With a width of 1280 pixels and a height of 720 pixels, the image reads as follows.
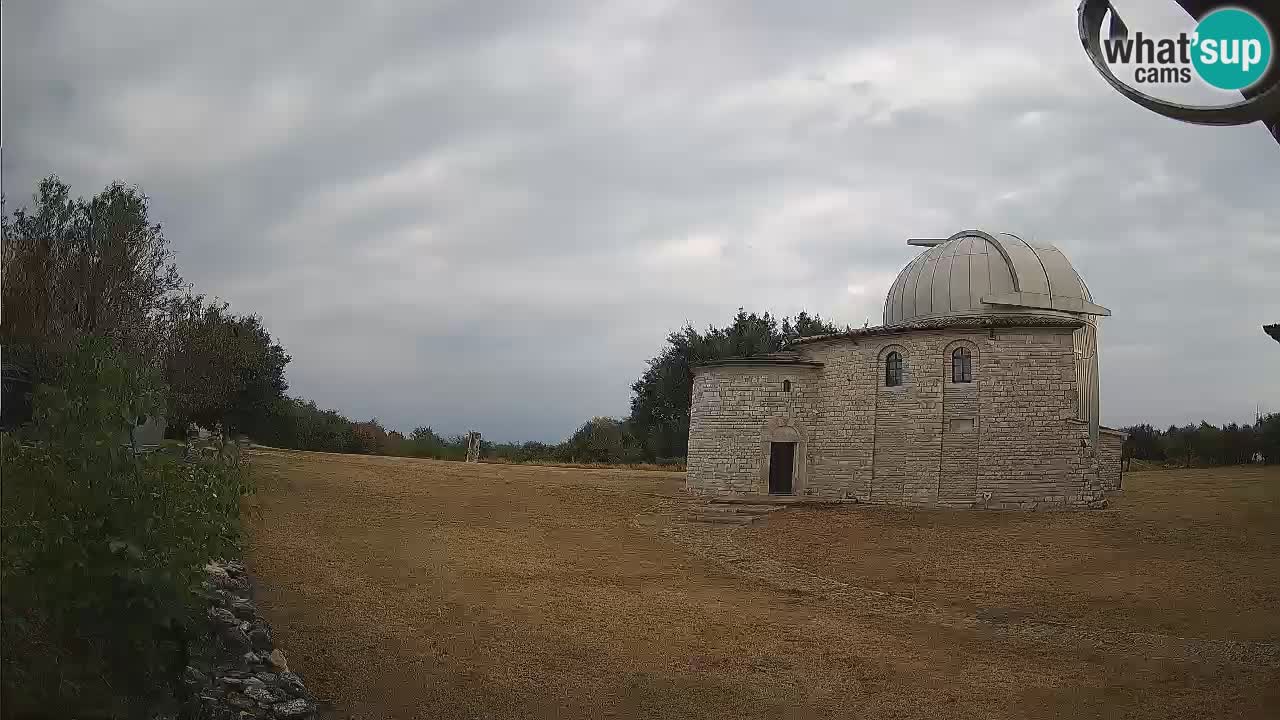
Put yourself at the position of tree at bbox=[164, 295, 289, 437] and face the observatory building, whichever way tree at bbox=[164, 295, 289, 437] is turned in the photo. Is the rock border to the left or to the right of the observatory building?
right

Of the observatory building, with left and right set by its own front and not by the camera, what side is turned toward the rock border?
front

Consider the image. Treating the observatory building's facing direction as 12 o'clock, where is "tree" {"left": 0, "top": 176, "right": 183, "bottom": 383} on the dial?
The tree is roughly at 2 o'clock from the observatory building.

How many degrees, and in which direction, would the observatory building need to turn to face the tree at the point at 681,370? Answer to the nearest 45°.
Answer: approximately 135° to its right

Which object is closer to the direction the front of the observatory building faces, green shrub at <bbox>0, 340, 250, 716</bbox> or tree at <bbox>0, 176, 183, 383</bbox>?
the green shrub

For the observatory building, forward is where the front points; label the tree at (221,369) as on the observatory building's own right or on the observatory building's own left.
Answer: on the observatory building's own right

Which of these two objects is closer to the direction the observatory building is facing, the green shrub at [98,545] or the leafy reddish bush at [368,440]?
the green shrub

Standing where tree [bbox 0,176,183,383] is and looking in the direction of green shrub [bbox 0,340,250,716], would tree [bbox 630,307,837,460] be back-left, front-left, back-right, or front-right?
back-left

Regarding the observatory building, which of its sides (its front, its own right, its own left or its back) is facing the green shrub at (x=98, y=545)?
front

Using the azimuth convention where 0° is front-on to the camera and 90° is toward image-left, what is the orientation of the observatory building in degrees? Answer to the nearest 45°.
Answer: approximately 0°

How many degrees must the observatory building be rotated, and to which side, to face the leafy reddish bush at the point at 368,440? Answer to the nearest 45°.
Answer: approximately 135° to its right
